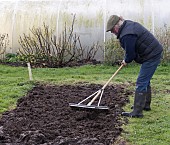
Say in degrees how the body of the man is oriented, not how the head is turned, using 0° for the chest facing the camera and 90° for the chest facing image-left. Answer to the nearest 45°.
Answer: approximately 90°

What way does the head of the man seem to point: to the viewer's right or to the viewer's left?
to the viewer's left
